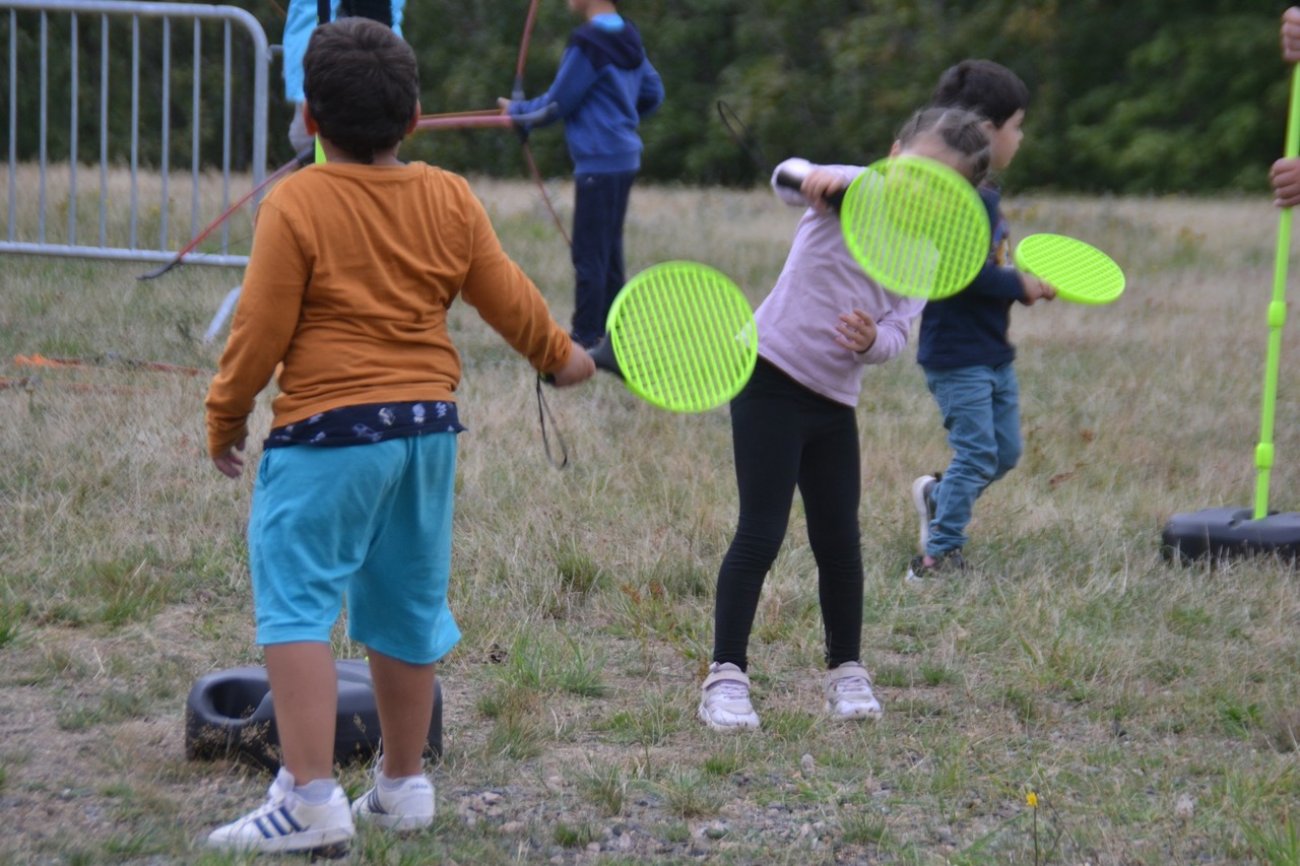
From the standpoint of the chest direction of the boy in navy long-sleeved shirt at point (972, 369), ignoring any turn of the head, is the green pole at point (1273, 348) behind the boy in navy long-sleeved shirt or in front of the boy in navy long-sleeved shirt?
in front

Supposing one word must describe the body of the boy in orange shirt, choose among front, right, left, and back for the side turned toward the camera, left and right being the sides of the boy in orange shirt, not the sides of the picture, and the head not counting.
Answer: back

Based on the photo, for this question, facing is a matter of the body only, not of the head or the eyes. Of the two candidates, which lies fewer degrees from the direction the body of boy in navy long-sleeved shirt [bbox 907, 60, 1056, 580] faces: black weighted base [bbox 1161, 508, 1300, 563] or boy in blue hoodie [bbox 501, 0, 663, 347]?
the black weighted base

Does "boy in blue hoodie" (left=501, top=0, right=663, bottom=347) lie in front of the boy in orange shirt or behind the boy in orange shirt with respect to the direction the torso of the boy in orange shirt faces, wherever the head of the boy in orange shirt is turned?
in front

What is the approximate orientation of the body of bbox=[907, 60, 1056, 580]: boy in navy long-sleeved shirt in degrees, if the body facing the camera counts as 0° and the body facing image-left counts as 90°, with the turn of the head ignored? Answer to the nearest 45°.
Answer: approximately 270°

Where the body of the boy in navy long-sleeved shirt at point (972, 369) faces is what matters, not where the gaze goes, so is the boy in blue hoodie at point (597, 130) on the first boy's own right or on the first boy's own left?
on the first boy's own left

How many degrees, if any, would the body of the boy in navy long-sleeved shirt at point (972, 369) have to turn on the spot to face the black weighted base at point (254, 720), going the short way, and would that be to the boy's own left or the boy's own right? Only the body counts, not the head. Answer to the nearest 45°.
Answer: approximately 135° to the boy's own right

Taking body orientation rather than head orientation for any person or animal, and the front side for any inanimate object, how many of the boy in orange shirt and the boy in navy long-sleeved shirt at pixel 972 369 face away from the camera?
1

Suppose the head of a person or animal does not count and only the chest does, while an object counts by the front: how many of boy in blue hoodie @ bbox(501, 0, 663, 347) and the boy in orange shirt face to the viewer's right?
0

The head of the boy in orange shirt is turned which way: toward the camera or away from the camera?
away from the camera

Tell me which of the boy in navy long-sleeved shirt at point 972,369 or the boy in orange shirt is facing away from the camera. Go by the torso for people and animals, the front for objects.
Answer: the boy in orange shirt

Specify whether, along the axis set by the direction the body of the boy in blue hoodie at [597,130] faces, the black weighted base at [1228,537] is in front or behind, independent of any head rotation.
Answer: behind

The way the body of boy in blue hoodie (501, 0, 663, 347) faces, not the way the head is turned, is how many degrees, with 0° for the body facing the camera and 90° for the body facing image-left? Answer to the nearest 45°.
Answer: approximately 135°

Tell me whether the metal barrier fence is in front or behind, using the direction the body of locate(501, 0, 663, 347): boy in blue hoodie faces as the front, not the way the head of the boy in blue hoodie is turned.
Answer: in front
